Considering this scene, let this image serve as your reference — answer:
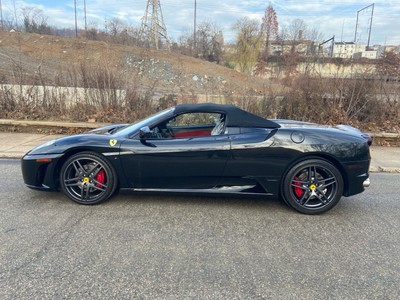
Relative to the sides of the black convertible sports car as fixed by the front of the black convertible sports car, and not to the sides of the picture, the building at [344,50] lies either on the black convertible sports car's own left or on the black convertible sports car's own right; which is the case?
on the black convertible sports car's own right

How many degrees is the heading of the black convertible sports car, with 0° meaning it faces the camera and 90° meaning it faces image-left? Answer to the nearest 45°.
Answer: approximately 90°

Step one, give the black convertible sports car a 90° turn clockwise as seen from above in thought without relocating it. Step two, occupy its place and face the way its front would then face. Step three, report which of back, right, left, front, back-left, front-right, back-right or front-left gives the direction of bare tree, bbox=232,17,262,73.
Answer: front
